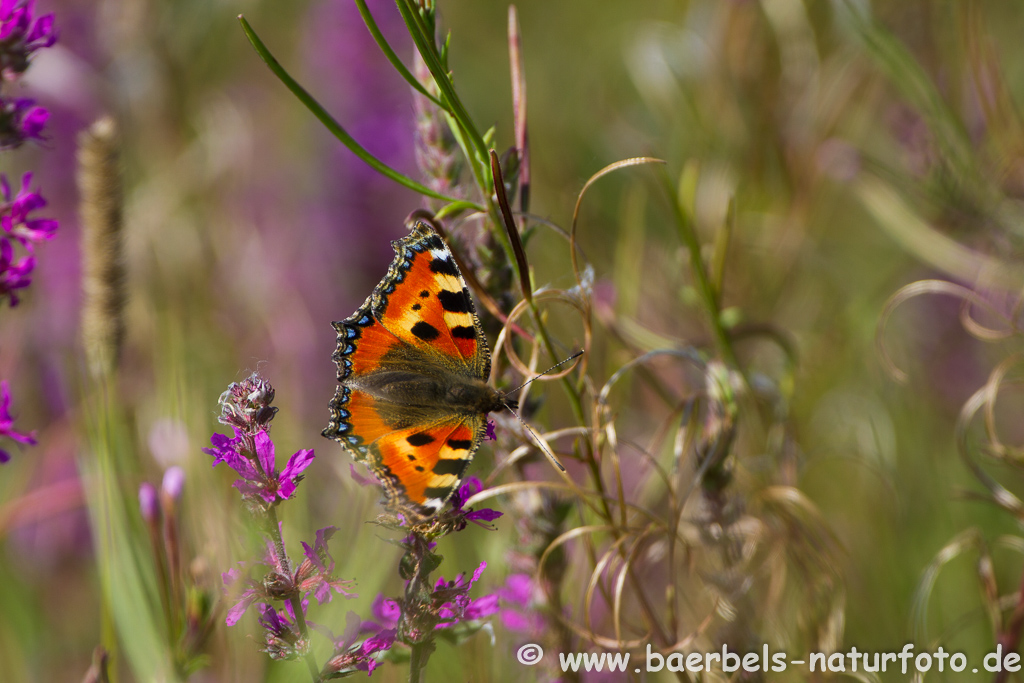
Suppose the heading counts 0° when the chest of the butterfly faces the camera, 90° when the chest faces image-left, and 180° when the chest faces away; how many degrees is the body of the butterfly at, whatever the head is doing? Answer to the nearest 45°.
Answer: approximately 270°
